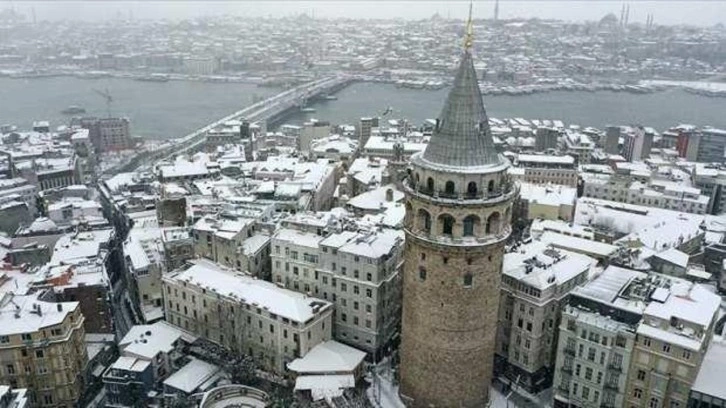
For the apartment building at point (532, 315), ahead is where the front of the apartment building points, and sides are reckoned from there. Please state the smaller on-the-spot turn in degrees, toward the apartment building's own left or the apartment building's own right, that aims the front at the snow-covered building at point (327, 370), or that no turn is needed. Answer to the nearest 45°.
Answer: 0° — it already faces it

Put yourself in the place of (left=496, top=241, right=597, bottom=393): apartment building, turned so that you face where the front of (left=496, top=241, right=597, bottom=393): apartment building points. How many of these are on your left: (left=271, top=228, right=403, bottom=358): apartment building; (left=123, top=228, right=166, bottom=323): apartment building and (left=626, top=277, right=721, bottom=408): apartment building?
1

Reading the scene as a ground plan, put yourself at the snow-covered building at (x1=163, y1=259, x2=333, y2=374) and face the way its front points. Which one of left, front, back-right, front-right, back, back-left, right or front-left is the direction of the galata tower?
left

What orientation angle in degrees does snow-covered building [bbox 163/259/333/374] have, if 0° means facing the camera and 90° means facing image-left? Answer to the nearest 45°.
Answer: approximately 45°

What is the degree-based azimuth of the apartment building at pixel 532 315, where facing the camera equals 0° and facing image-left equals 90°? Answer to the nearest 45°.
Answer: approximately 45°

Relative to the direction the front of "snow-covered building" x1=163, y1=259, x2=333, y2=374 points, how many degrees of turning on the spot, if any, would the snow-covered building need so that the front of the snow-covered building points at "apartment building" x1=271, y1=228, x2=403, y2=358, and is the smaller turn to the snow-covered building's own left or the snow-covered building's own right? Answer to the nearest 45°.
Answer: approximately 135° to the snow-covered building's own left

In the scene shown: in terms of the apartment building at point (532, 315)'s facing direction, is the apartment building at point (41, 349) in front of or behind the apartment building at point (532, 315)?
in front

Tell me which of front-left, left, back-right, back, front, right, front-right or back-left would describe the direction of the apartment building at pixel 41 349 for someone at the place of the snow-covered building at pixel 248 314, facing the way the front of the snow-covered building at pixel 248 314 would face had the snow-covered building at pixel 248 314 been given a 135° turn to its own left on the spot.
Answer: back

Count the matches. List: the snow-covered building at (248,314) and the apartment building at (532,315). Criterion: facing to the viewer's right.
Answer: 0

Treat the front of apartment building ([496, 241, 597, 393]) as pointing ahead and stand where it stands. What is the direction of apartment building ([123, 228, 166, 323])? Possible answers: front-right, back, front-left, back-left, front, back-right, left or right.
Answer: front-right

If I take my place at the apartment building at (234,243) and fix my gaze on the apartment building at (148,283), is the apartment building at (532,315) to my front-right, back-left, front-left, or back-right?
back-left

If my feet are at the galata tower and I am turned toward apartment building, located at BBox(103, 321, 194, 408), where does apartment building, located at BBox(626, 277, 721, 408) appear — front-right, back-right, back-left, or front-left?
back-right

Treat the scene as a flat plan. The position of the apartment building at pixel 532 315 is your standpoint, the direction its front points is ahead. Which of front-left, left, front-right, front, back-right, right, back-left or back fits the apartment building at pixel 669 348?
left

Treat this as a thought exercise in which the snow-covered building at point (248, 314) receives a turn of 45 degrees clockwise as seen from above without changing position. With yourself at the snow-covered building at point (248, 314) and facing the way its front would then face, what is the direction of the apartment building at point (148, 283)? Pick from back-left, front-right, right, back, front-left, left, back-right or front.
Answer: front-right
